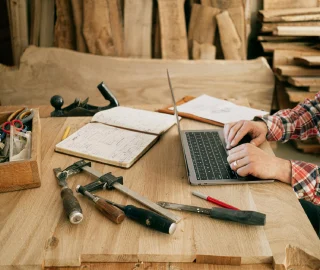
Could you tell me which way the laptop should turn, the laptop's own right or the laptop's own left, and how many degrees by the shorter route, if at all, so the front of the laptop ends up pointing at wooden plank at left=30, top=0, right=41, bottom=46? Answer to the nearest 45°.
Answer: approximately 135° to the laptop's own left

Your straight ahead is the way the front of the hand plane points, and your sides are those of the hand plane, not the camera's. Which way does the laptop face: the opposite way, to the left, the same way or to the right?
the opposite way

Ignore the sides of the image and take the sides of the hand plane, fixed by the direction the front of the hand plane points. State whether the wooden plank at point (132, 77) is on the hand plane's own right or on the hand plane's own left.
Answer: on the hand plane's own right

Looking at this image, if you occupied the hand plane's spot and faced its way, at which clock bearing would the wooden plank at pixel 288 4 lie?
The wooden plank is roughly at 5 o'clock from the hand plane.

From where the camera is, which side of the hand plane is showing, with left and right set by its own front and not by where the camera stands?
left

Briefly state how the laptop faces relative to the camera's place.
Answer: facing to the right of the viewer

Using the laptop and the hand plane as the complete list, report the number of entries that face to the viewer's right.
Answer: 1

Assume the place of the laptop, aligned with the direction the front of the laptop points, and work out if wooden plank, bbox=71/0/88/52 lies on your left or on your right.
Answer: on your left

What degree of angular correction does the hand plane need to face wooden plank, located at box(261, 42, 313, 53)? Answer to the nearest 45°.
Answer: approximately 135° to its right

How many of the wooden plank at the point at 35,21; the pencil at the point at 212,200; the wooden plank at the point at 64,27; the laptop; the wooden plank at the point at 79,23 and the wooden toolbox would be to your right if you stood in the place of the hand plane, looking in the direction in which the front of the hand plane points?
3

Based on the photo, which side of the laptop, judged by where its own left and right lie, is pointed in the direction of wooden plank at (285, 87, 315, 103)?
left

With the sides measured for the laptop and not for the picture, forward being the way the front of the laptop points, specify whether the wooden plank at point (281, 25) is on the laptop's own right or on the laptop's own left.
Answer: on the laptop's own left

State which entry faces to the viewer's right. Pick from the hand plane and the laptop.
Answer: the laptop
